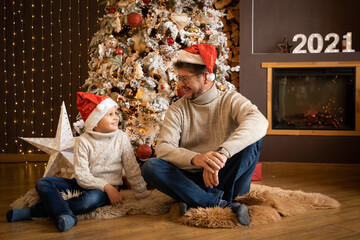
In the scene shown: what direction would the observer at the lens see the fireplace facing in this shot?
facing the viewer

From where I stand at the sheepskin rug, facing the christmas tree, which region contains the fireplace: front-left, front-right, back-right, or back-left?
front-right

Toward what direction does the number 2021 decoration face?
toward the camera

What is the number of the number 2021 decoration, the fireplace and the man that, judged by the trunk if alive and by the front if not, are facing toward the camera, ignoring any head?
3

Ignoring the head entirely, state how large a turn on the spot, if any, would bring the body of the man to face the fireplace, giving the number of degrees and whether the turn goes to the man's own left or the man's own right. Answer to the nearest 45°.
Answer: approximately 135° to the man's own left

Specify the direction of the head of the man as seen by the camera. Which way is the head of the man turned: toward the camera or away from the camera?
toward the camera

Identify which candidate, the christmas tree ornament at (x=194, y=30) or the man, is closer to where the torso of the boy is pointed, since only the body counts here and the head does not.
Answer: the man

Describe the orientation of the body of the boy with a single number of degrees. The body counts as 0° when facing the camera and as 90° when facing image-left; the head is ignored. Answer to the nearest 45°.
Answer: approximately 0°

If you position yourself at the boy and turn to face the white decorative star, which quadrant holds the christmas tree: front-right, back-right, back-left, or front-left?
front-right

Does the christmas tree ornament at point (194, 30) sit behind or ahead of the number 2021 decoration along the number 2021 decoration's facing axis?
ahead

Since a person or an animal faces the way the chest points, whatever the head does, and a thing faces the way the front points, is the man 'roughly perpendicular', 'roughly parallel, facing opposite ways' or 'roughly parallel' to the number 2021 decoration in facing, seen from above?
roughly parallel

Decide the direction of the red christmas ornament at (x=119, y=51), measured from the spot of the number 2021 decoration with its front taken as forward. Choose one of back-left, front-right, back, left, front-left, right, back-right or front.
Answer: front-right

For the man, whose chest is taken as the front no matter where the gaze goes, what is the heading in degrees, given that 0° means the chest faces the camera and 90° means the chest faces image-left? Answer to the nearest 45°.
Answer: approximately 0°

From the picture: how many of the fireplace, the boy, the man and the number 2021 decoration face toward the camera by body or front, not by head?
4

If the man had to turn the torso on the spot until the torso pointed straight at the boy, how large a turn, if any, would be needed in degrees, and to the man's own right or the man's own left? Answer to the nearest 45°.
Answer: approximately 90° to the man's own right
